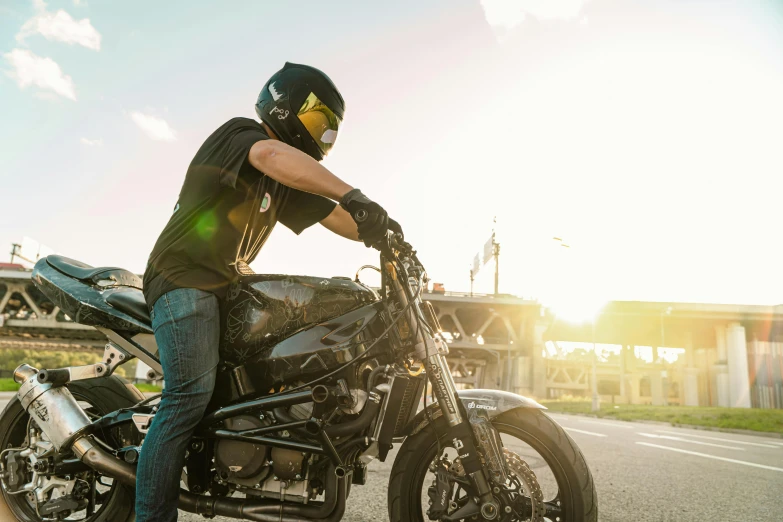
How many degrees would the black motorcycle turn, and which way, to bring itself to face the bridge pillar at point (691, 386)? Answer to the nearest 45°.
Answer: approximately 45° to its left

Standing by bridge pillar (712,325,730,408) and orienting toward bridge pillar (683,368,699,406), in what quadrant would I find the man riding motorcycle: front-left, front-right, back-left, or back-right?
back-left

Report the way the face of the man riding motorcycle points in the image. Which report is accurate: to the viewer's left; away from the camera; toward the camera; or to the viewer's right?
to the viewer's right

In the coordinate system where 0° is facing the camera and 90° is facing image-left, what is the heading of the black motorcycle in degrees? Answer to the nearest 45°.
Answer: approximately 270°
